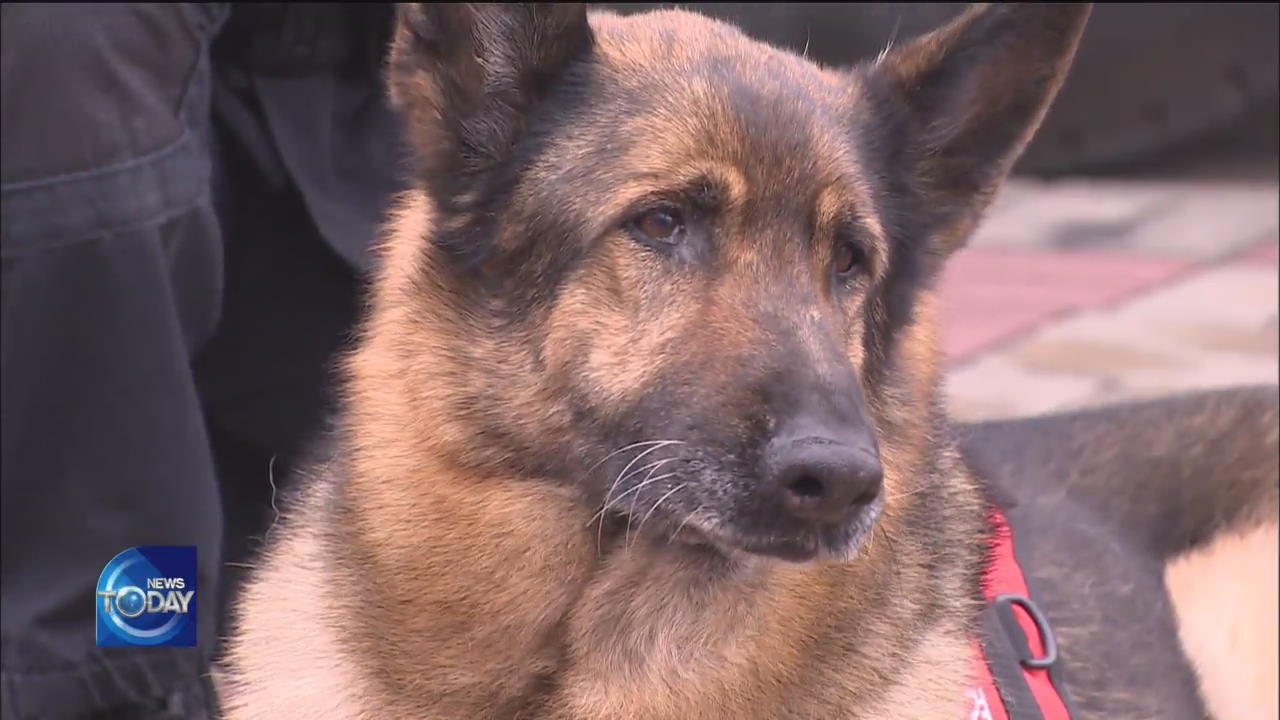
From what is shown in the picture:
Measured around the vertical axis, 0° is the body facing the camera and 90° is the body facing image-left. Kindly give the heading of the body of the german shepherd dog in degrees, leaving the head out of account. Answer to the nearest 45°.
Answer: approximately 45°
